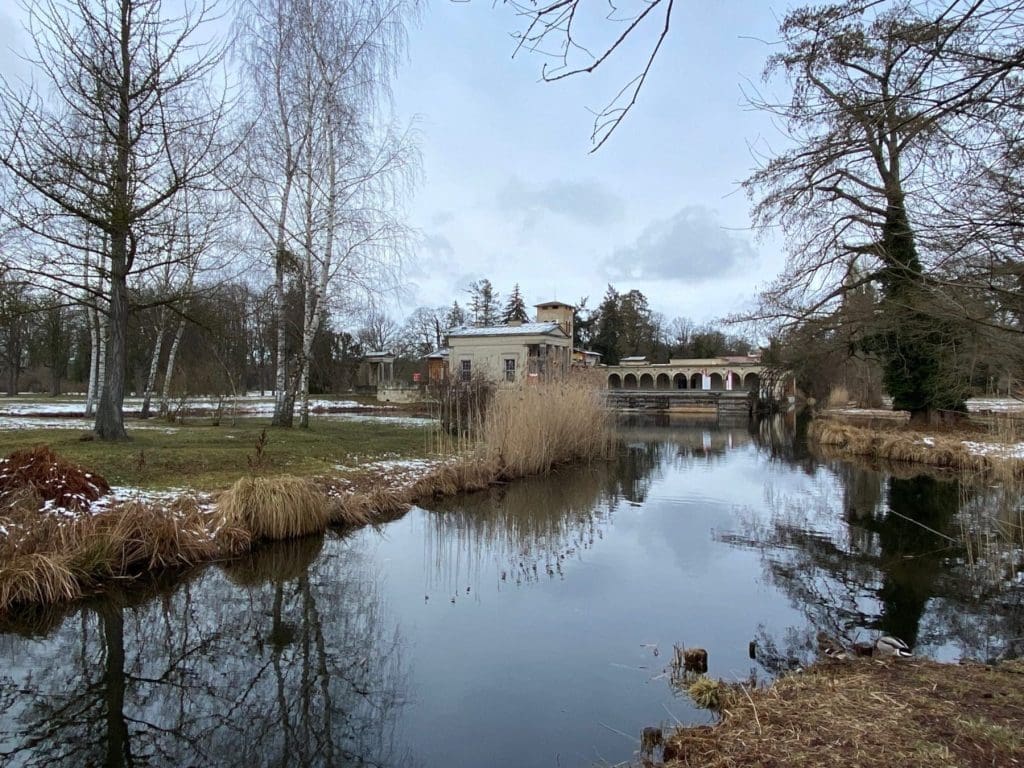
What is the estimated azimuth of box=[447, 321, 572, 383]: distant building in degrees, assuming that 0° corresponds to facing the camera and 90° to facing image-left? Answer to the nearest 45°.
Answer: approximately 315°

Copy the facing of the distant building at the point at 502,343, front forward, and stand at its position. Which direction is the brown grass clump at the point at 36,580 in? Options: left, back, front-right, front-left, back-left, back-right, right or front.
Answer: front-right

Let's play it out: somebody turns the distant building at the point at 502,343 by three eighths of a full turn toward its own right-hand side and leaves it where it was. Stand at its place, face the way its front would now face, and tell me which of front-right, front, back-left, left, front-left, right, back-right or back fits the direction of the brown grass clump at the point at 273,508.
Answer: left

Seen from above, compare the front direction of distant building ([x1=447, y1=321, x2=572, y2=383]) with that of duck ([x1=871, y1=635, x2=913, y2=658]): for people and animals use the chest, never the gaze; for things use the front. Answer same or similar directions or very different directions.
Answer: very different directions
